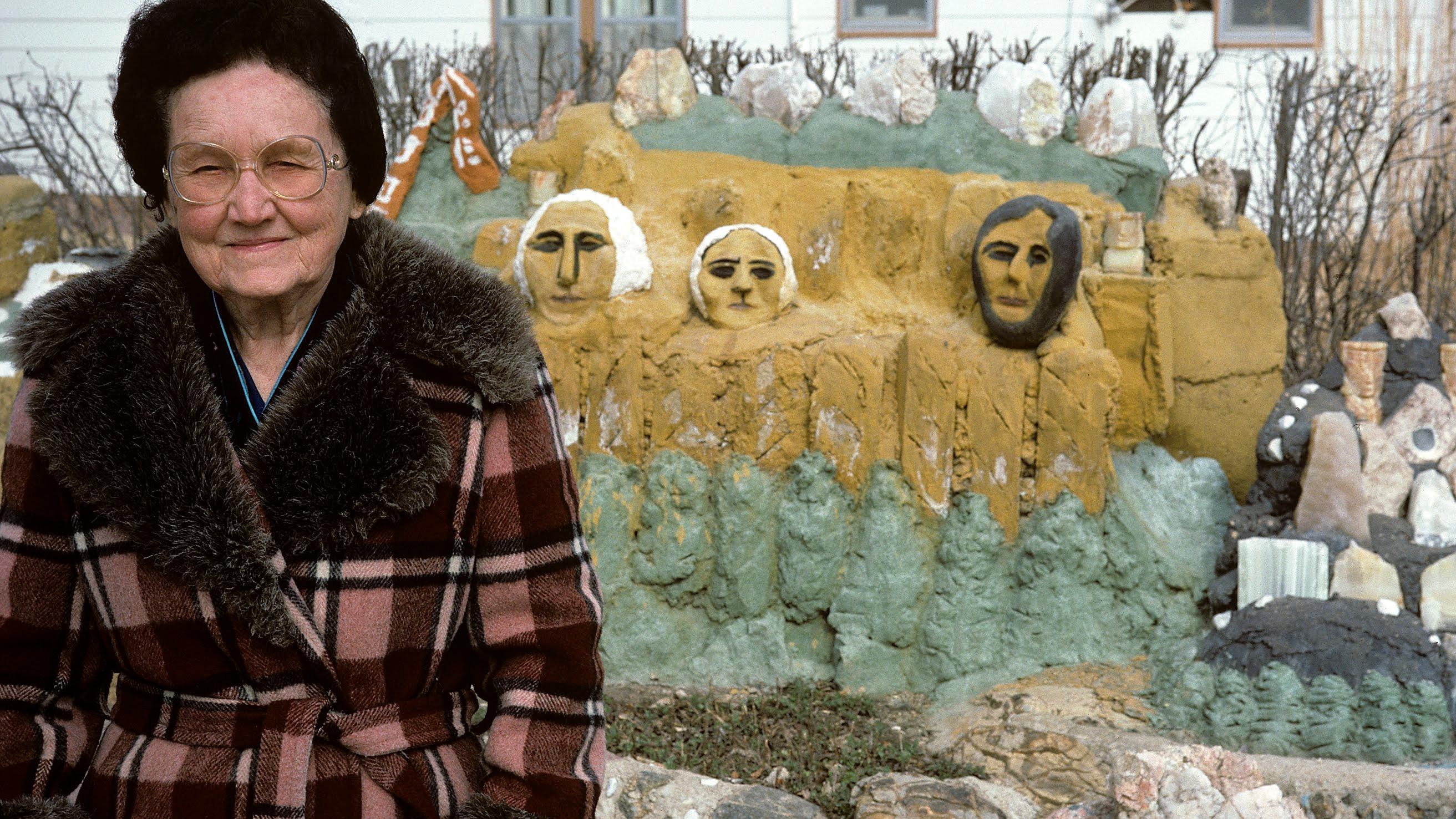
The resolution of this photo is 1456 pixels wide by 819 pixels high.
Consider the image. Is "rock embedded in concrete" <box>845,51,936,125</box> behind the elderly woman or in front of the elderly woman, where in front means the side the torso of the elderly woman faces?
behind

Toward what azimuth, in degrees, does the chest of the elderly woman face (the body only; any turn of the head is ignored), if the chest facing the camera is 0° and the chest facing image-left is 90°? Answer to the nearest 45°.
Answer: approximately 0°

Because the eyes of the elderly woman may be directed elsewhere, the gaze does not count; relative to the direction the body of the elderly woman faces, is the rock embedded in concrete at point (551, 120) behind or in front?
behind

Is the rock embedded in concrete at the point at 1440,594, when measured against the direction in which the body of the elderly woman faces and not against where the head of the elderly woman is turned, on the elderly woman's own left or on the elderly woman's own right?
on the elderly woman's own left

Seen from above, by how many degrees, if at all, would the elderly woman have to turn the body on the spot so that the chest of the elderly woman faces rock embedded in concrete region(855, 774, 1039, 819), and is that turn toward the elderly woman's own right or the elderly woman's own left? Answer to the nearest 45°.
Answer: approximately 135° to the elderly woman's own left
